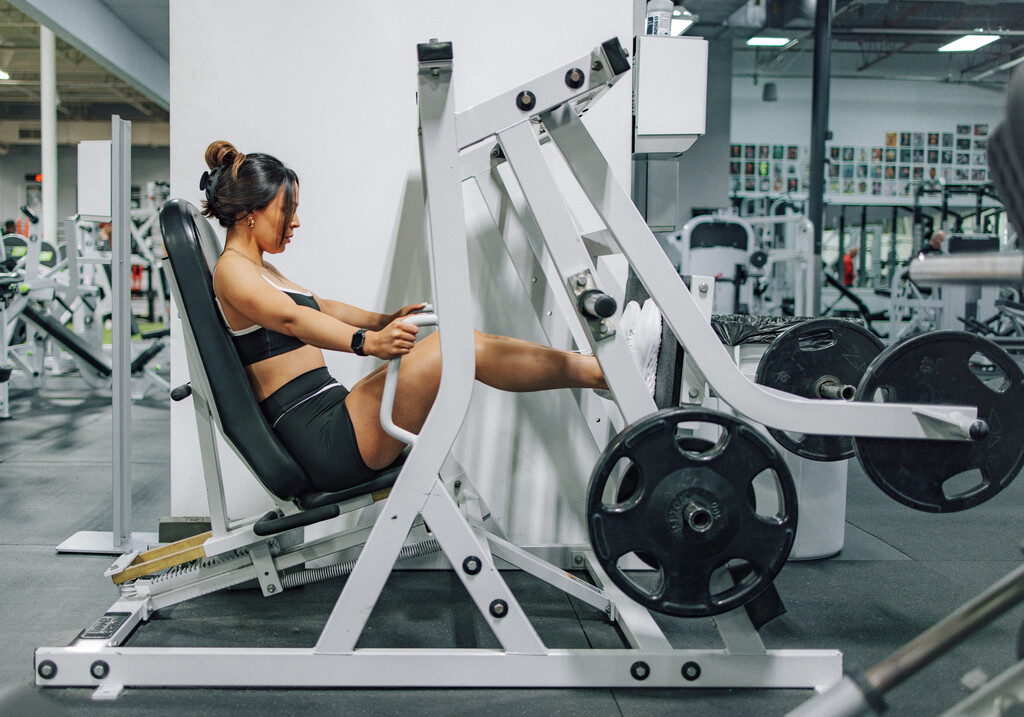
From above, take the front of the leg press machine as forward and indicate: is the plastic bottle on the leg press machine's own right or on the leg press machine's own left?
on the leg press machine's own left

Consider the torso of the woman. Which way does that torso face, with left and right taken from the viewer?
facing to the right of the viewer

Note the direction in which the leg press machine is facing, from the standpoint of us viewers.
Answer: facing to the right of the viewer

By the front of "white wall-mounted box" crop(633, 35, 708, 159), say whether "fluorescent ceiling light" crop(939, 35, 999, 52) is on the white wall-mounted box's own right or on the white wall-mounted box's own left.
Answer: on the white wall-mounted box's own left

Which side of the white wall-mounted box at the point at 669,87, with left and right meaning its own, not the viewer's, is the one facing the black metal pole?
left

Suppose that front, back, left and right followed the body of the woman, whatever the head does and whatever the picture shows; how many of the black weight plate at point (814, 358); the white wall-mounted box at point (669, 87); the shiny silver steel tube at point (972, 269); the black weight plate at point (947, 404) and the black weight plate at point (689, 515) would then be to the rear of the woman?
0

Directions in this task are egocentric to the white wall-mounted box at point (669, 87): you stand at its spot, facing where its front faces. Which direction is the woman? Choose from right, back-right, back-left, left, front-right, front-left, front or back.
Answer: back-right

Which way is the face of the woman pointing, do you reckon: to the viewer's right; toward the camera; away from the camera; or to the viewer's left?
to the viewer's right

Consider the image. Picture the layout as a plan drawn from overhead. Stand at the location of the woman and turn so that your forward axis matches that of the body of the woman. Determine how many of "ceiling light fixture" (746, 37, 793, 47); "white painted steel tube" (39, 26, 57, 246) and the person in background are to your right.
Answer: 0

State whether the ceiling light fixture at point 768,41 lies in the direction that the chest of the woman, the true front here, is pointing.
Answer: no

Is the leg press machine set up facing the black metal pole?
no
